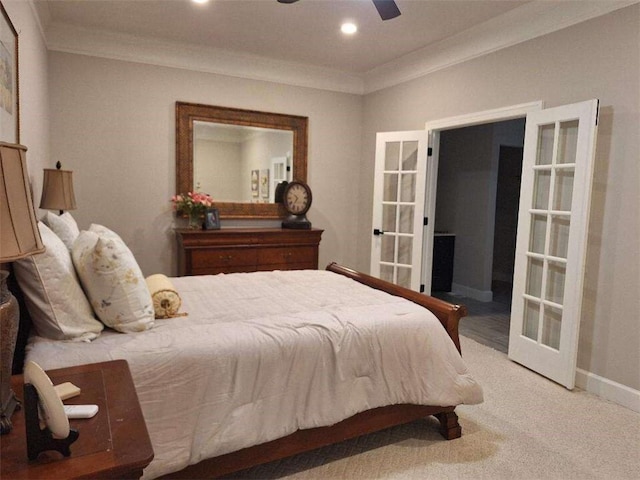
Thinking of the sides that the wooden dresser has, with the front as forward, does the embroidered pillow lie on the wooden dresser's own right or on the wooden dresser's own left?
on the wooden dresser's own right

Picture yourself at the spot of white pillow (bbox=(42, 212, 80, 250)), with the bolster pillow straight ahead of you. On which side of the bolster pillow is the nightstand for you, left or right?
right

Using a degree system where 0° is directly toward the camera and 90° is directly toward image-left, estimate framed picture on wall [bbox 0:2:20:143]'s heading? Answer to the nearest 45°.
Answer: approximately 270°

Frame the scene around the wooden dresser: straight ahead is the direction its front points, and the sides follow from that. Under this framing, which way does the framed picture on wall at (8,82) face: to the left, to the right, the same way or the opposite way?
to the left

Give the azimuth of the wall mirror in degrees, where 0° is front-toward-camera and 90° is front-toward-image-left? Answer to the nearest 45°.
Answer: approximately 315°

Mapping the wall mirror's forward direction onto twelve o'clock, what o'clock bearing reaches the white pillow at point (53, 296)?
The white pillow is roughly at 2 o'clock from the wall mirror.

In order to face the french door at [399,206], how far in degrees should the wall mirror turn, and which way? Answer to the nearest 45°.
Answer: approximately 45° to its left

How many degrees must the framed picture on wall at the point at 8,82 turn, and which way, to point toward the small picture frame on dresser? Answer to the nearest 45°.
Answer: approximately 45° to its left

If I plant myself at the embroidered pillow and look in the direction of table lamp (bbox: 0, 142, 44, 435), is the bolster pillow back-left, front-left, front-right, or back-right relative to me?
back-left
